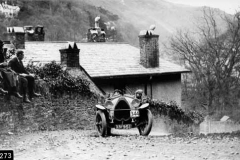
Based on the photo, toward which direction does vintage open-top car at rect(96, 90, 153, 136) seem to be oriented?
toward the camera

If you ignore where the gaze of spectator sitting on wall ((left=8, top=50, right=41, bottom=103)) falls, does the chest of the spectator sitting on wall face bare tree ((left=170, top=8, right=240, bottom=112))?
no

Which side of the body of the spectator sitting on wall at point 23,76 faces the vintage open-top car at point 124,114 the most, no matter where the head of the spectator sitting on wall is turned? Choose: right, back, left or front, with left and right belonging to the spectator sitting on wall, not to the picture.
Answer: front

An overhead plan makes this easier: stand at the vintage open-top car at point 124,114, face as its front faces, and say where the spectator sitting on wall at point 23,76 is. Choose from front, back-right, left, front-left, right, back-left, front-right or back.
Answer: right

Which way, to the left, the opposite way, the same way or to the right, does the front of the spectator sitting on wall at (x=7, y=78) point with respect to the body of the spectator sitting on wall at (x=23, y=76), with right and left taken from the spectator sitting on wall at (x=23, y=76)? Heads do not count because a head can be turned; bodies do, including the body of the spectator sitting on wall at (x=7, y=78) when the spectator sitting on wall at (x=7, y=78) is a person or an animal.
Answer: the same way

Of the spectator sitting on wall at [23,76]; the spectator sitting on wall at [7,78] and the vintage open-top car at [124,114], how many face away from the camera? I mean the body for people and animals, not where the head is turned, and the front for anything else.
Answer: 0

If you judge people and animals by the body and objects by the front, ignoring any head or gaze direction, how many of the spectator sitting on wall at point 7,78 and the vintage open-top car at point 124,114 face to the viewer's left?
0

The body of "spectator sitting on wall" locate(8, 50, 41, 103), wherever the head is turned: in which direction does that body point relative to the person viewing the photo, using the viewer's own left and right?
facing the viewer and to the right of the viewer

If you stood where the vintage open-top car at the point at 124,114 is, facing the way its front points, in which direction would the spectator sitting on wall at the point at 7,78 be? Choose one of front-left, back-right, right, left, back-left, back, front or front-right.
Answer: right

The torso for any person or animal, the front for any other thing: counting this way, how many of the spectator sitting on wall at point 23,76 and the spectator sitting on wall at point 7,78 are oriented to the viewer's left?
0

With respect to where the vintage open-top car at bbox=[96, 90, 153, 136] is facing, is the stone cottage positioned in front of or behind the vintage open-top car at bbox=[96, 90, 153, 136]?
behind
